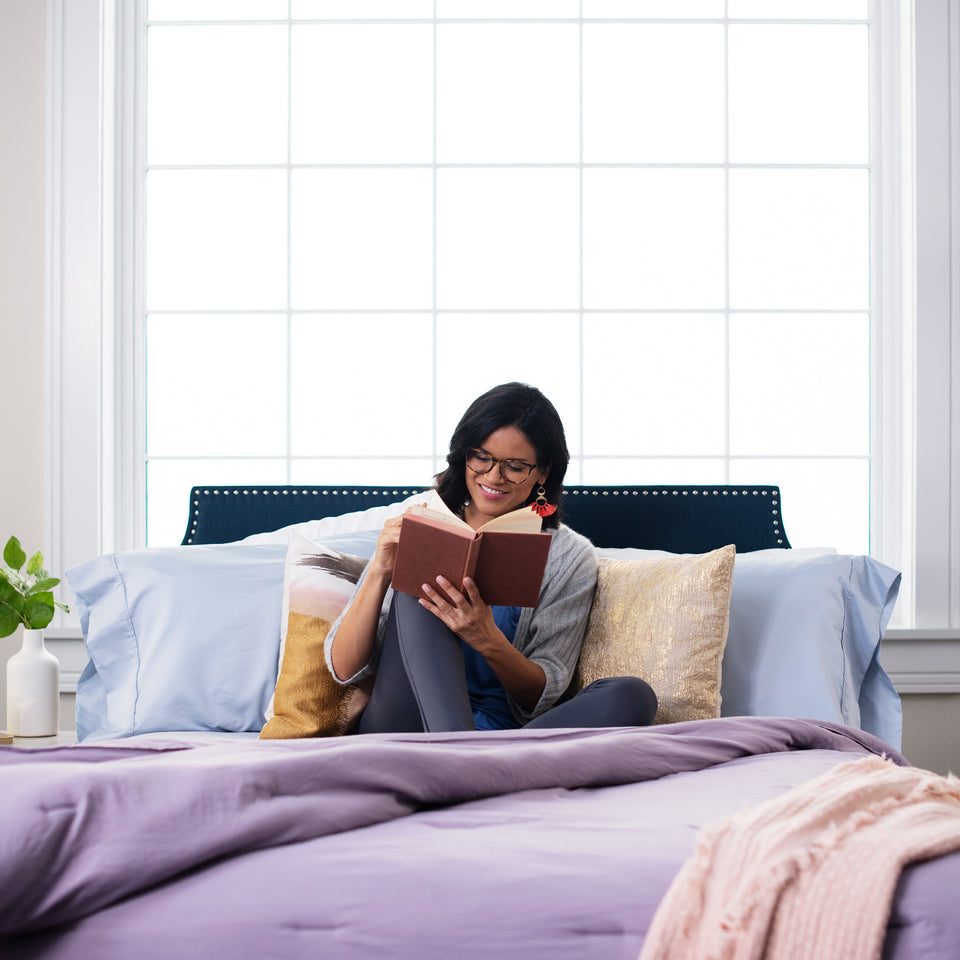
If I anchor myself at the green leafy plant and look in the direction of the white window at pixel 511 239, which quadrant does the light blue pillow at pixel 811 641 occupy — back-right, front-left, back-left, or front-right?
front-right

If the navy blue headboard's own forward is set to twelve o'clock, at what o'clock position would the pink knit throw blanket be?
The pink knit throw blanket is roughly at 12 o'clock from the navy blue headboard.

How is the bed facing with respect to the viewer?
toward the camera

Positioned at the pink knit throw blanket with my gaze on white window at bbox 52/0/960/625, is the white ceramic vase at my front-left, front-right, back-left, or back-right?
front-left

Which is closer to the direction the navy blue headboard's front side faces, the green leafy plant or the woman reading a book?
the woman reading a book

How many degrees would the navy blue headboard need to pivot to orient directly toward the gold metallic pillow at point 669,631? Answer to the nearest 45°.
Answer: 0° — it already faces it

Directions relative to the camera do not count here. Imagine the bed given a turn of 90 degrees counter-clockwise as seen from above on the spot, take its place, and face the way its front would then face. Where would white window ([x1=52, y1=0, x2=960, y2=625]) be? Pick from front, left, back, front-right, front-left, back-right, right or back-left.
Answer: left

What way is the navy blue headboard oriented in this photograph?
toward the camera
